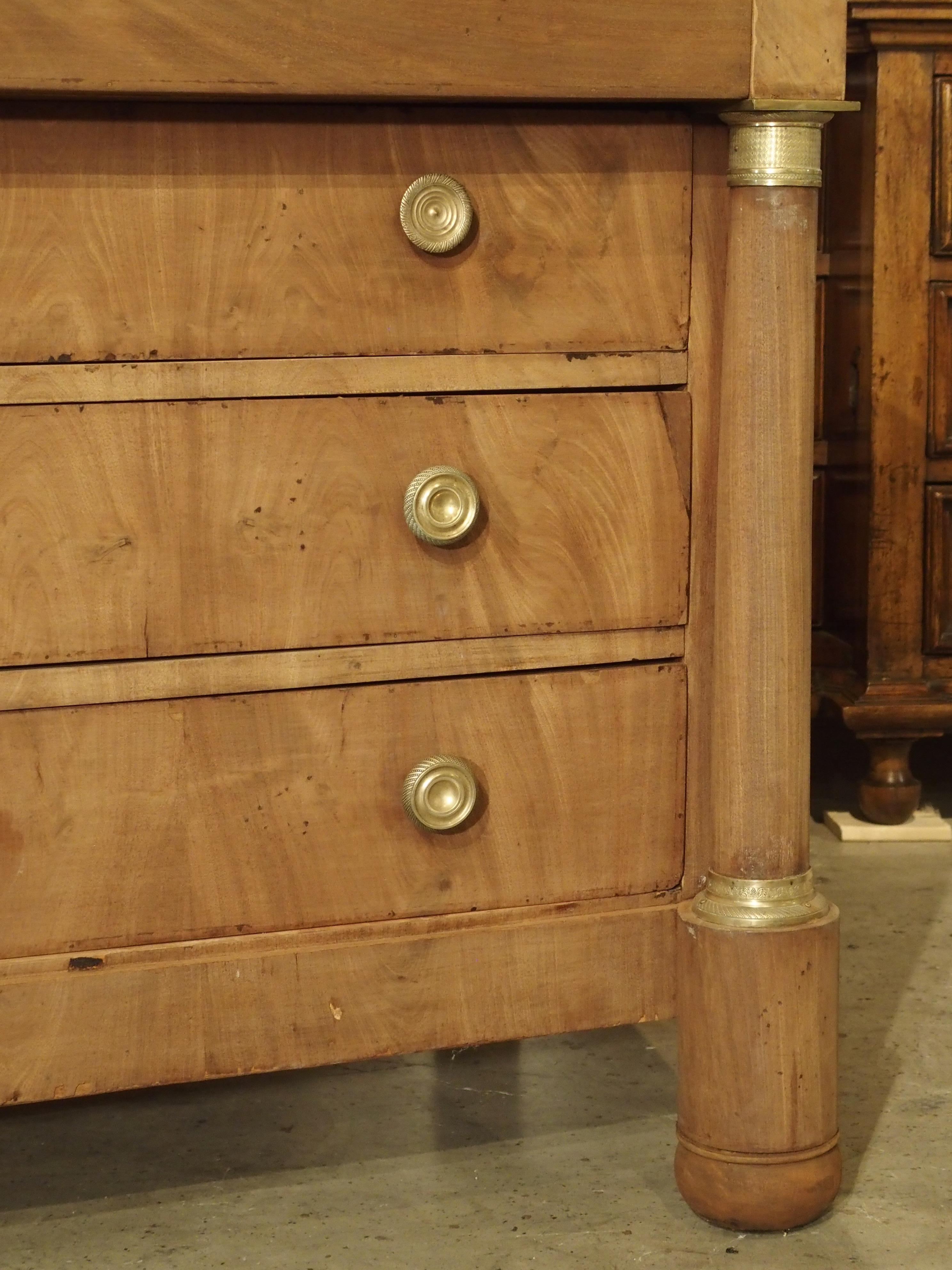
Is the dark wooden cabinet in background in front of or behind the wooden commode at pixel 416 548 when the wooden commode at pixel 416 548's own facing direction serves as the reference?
behind

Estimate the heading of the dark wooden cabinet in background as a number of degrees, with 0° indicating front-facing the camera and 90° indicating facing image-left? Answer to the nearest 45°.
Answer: approximately 0°

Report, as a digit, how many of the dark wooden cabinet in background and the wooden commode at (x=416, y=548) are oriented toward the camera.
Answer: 2

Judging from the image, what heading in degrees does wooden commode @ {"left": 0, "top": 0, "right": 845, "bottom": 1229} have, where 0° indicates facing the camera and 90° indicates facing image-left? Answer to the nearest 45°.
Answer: approximately 0°

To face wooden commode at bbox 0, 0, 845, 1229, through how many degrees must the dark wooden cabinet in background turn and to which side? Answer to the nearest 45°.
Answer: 0° — it already faces it
